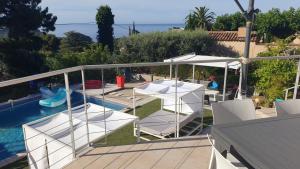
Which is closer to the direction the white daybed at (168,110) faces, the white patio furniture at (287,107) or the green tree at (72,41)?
the white patio furniture

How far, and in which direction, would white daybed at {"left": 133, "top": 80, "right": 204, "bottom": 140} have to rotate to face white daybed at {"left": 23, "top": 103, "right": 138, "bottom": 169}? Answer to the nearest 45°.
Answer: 0° — it already faces it

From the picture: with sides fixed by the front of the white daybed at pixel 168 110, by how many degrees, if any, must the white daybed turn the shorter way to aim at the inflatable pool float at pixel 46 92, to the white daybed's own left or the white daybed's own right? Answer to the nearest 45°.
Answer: approximately 90° to the white daybed's own right

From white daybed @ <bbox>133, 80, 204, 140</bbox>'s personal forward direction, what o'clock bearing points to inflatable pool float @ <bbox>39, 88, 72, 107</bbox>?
The inflatable pool float is roughly at 3 o'clock from the white daybed.

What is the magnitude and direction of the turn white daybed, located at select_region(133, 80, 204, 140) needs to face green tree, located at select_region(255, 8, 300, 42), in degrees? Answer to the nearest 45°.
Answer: approximately 180°

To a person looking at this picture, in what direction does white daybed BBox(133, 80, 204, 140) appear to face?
facing the viewer and to the left of the viewer
